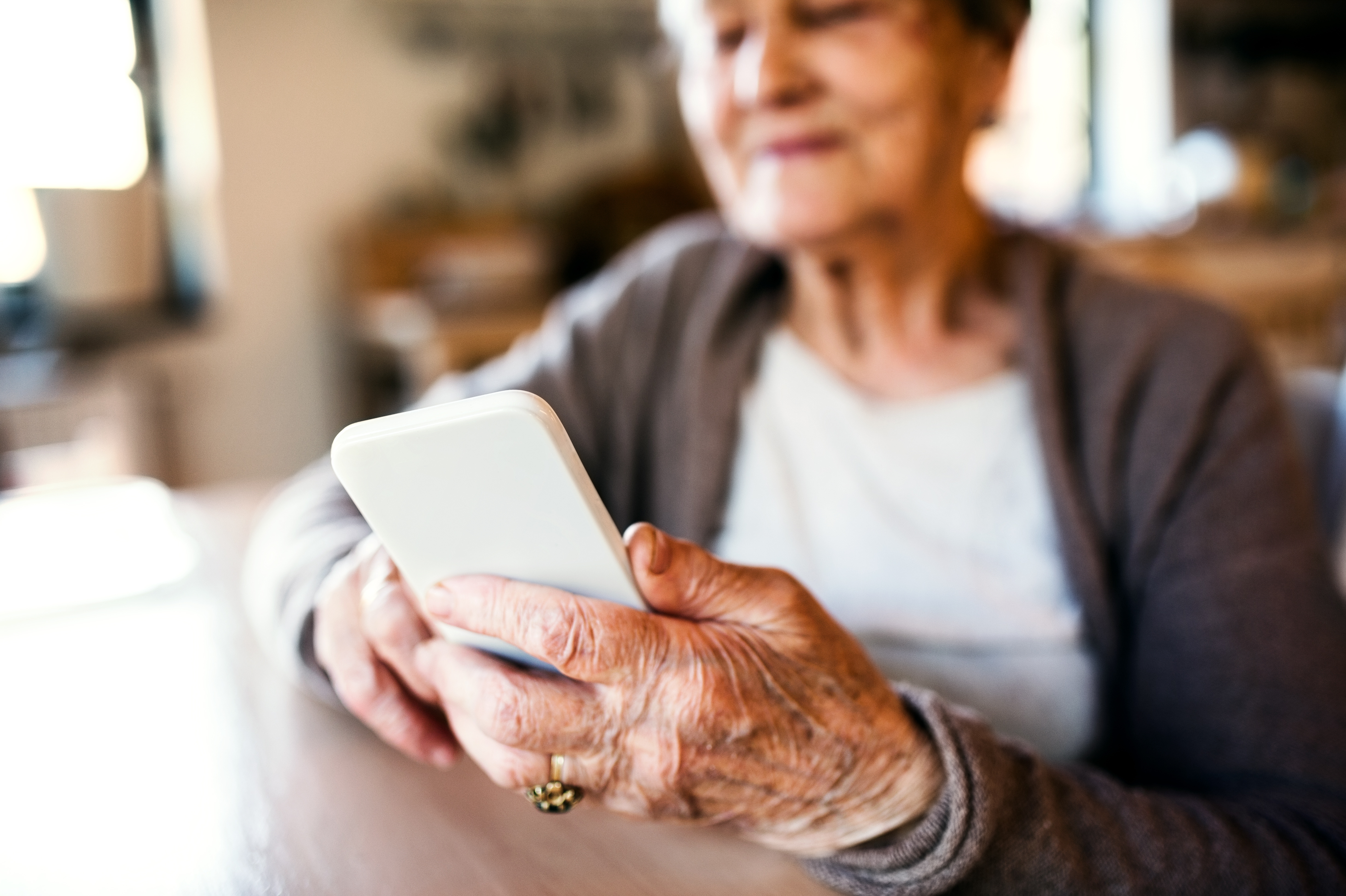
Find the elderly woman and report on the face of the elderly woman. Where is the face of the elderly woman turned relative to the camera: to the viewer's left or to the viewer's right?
to the viewer's left

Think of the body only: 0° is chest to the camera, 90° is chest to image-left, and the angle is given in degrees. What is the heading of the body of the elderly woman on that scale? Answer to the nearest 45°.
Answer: approximately 45°

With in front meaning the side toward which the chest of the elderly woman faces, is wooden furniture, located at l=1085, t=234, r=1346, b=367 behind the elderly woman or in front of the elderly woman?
behind
